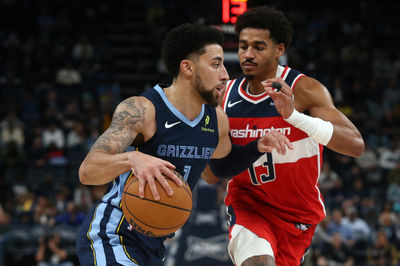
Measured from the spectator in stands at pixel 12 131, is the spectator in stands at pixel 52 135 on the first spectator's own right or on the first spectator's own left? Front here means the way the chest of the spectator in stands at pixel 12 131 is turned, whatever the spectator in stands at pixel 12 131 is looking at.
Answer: on the first spectator's own left

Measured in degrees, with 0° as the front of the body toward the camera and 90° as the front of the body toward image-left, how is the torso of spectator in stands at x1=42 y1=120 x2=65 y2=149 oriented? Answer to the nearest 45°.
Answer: approximately 0°

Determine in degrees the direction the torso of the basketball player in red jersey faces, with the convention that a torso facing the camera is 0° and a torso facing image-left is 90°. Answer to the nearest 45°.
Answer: approximately 45°

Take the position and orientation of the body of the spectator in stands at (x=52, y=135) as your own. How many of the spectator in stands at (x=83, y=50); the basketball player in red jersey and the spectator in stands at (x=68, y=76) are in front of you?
1

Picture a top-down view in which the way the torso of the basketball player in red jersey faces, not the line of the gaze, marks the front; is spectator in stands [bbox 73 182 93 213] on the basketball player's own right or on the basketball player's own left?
on the basketball player's own right

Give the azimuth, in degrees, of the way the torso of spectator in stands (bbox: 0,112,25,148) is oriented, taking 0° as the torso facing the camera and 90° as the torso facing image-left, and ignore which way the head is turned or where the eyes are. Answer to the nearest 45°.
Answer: approximately 0°

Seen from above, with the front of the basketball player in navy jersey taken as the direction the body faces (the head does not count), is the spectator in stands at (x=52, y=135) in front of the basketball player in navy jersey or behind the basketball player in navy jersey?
behind

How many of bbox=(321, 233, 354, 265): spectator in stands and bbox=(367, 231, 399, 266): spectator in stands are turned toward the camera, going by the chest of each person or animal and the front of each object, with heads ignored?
2

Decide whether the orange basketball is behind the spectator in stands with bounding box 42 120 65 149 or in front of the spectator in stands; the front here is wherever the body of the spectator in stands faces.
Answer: in front

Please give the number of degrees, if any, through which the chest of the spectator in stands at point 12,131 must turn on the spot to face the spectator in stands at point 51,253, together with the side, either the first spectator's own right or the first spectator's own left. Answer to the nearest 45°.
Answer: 0° — they already face them

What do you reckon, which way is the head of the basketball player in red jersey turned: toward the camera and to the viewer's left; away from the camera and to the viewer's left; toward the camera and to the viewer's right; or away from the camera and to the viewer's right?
toward the camera and to the viewer's left
